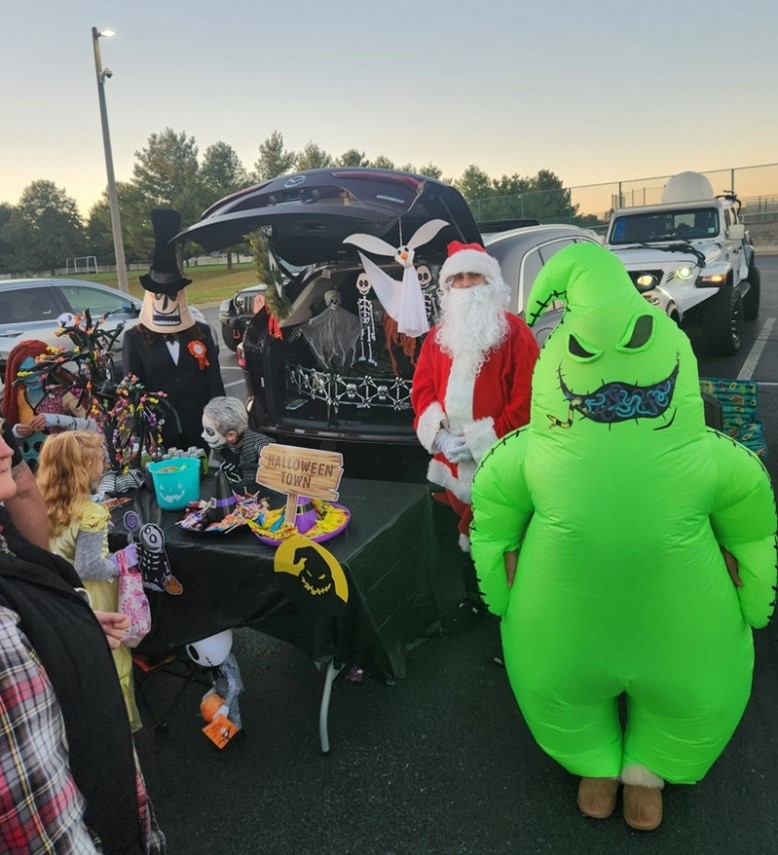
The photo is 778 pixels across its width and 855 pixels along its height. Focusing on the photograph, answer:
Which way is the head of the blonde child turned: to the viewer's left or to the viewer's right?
to the viewer's right

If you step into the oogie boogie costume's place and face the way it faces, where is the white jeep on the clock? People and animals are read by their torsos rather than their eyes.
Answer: The white jeep is roughly at 6 o'clock from the oogie boogie costume.

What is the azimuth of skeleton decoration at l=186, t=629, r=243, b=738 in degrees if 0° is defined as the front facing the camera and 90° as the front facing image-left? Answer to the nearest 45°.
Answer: approximately 45°

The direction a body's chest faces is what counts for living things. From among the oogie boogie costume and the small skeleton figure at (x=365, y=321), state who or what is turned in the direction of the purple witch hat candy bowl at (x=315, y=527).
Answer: the small skeleton figure

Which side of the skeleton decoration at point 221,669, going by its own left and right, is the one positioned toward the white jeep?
back

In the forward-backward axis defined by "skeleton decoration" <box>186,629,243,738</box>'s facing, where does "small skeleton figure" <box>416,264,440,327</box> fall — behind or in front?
behind
